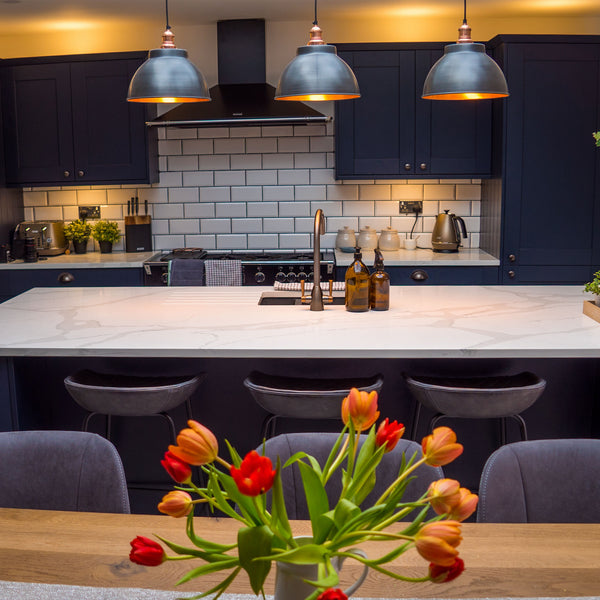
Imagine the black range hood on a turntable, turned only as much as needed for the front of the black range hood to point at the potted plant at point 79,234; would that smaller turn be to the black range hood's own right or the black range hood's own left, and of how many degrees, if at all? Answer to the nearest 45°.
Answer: approximately 90° to the black range hood's own right

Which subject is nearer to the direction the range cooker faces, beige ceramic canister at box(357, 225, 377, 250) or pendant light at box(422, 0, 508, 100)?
the pendant light

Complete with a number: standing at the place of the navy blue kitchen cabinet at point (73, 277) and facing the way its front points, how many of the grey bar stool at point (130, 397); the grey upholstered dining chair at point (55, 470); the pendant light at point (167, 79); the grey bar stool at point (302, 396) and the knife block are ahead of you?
4

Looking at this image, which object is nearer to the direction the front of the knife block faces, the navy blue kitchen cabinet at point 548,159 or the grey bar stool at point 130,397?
the grey bar stool

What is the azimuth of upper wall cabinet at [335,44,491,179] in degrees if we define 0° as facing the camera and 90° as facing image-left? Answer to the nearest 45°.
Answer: approximately 0°
